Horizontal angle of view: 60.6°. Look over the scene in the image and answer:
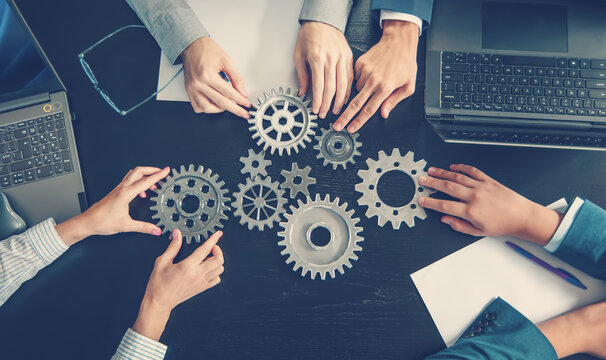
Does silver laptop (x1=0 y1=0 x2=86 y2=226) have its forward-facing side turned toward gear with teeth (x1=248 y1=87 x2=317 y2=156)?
no

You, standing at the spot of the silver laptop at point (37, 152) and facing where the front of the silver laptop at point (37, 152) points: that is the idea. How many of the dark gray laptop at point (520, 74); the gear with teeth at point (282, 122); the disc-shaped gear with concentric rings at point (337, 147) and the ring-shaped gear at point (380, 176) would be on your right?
0

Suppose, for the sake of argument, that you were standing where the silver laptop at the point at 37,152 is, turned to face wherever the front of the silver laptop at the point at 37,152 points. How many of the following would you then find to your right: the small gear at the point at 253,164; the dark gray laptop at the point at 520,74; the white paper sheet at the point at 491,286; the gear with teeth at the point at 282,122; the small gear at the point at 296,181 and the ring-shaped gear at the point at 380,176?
0

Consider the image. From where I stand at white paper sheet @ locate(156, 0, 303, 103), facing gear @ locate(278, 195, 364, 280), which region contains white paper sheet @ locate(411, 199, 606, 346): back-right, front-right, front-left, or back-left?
front-left

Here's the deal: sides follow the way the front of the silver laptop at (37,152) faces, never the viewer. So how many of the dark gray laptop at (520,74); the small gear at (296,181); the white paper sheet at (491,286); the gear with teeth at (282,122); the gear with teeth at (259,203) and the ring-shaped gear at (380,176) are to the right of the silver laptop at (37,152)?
0

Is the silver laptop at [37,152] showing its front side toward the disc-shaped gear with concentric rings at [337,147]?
no

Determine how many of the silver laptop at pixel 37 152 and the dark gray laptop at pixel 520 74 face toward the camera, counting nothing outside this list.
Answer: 1

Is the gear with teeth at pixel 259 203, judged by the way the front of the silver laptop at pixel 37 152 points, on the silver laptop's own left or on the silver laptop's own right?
on the silver laptop's own left
